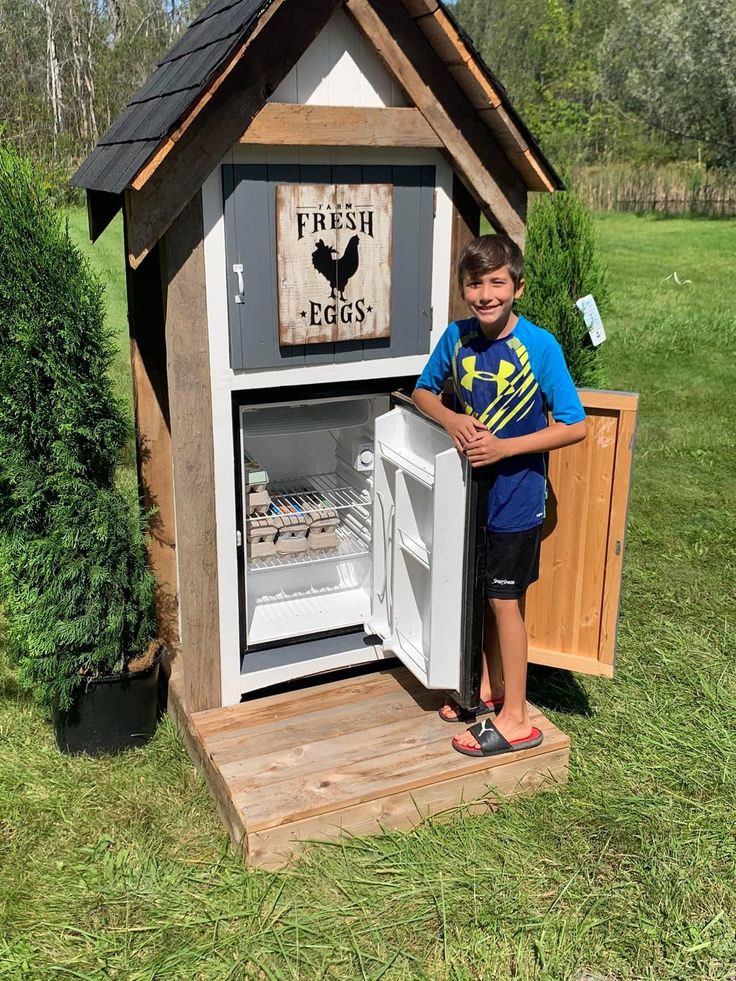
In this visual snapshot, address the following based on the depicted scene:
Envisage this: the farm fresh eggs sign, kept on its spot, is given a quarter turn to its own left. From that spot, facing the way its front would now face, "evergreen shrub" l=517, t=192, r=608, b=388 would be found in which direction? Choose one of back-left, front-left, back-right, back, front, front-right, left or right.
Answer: front-left

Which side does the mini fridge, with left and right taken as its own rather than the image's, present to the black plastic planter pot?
right

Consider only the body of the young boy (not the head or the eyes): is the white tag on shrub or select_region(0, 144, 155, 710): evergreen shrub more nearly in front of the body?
the evergreen shrub

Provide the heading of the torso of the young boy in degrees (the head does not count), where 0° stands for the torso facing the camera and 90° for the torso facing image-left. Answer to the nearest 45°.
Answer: approximately 45°

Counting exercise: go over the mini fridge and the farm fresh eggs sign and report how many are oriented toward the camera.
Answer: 2

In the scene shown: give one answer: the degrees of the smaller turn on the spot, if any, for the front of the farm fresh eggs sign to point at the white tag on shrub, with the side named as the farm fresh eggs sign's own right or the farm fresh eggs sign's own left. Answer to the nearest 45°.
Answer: approximately 135° to the farm fresh eggs sign's own left
